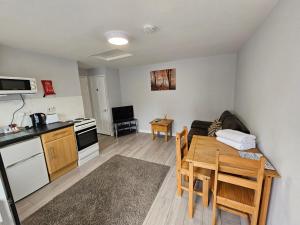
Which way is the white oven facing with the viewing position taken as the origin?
facing the viewer and to the right of the viewer

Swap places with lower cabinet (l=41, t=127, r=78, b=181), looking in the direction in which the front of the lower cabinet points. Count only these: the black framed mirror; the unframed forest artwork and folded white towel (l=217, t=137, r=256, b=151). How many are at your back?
0

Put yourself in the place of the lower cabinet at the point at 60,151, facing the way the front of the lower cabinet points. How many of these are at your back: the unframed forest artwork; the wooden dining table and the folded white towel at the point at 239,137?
0

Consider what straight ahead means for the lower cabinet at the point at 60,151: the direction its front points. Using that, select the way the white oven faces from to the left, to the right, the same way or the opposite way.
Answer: the same way

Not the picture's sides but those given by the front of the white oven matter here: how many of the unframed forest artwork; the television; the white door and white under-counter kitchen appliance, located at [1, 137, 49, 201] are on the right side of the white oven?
1

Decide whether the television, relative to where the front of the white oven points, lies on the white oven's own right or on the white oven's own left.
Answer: on the white oven's own left

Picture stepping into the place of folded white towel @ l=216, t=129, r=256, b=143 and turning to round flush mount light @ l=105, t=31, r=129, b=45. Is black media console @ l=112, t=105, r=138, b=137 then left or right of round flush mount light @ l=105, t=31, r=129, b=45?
right

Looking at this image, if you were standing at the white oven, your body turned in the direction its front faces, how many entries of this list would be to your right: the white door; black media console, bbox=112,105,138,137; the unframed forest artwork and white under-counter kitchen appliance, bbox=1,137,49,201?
1

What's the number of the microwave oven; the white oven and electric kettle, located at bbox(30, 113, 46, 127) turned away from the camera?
0

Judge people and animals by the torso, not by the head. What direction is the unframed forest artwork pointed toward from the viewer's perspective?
toward the camera

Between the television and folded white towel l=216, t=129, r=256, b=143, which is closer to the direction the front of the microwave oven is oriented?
the folded white towel

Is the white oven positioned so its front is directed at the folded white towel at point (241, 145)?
yes

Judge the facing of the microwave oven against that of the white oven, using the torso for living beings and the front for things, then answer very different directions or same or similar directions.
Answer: same or similar directions

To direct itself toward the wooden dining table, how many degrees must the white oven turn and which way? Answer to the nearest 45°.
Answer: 0° — it already faces it
